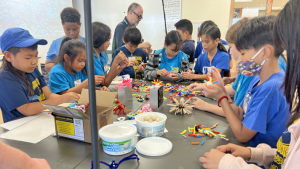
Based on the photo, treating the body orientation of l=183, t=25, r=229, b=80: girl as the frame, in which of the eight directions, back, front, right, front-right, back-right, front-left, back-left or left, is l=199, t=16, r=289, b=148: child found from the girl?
front-left

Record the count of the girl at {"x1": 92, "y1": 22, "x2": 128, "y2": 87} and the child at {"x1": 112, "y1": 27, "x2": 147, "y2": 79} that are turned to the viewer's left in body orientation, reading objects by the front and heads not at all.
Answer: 0

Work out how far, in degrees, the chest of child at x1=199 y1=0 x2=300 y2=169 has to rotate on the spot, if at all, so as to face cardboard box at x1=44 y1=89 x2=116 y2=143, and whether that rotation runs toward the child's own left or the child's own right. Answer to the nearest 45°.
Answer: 0° — they already face it

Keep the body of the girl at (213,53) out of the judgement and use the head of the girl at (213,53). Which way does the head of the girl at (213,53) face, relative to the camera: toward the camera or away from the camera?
toward the camera

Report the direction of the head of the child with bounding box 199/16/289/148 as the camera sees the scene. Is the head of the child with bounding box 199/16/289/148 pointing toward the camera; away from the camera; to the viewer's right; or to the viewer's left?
to the viewer's left

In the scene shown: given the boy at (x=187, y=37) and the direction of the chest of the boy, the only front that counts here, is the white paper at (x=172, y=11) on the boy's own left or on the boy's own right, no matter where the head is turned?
on the boy's own right

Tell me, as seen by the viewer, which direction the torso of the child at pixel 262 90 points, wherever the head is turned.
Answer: to the viewer's left

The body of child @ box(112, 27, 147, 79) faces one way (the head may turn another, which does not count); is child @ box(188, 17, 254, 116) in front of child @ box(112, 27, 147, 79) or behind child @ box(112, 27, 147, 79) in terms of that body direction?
in front

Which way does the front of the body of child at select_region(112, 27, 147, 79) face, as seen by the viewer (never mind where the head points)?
toward the camera

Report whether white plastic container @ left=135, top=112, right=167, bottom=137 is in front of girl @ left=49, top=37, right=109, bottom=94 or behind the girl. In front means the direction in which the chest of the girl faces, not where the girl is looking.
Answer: in front
